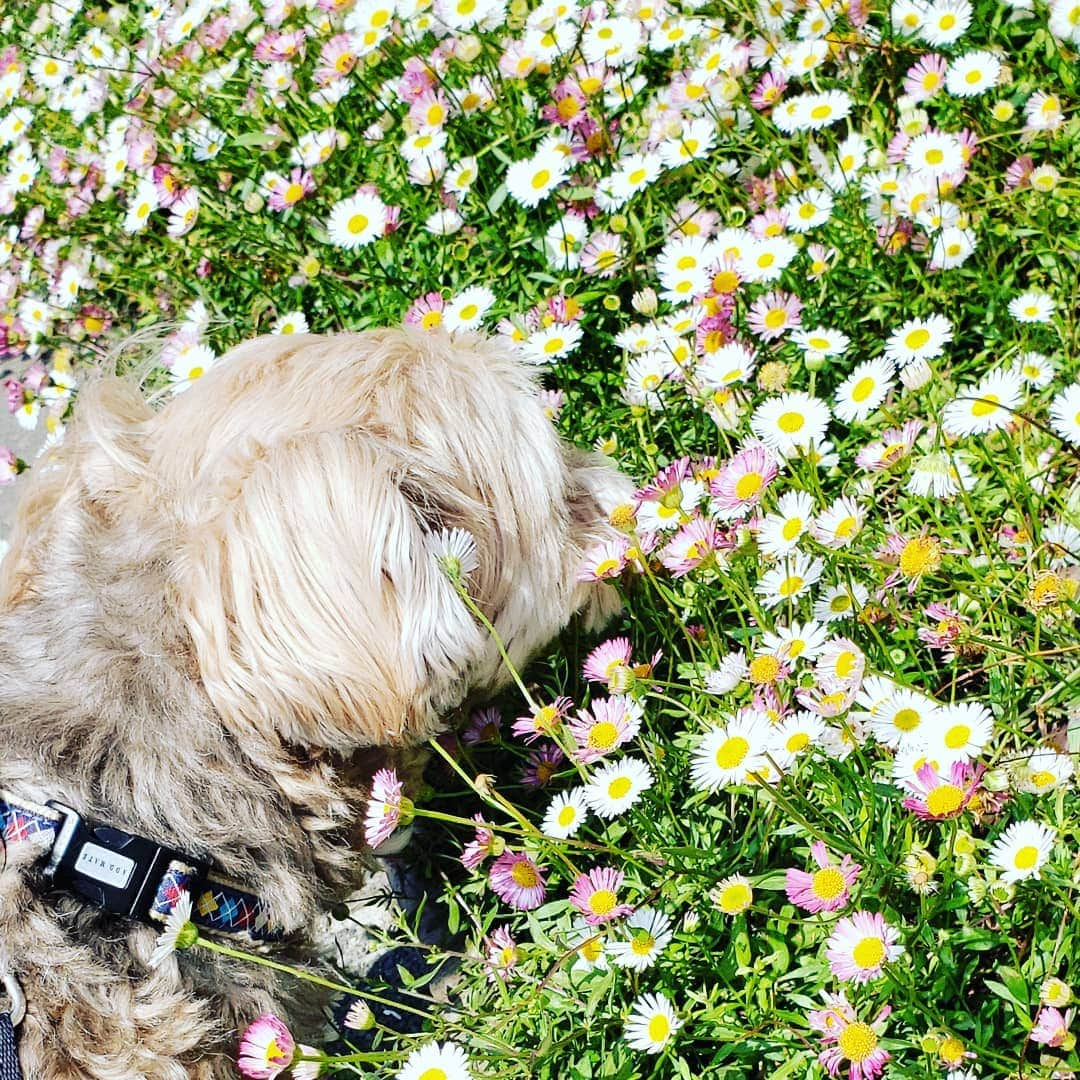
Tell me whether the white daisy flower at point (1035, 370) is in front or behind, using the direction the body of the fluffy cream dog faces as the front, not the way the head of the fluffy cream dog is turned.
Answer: in front

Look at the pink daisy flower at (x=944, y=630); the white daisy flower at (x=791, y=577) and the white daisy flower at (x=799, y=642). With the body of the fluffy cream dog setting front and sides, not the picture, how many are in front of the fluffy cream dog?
3

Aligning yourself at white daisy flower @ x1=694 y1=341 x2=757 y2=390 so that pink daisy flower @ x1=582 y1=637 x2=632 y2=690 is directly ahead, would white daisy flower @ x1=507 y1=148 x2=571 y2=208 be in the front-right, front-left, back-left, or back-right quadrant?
back-right

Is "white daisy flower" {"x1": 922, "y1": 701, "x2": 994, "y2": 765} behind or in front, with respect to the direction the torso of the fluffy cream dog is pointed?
in front

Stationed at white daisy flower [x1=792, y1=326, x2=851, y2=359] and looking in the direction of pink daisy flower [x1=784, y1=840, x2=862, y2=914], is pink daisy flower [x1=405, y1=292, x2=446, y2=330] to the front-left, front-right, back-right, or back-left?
back-right

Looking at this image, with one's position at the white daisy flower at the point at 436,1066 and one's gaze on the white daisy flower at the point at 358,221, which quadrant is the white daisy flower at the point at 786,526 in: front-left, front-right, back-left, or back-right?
front-right

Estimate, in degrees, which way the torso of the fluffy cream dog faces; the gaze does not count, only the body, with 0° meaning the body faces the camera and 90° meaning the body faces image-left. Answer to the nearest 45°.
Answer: approximately 270°

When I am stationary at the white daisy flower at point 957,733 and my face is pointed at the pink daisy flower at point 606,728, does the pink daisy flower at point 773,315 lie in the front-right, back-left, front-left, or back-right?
front-right
